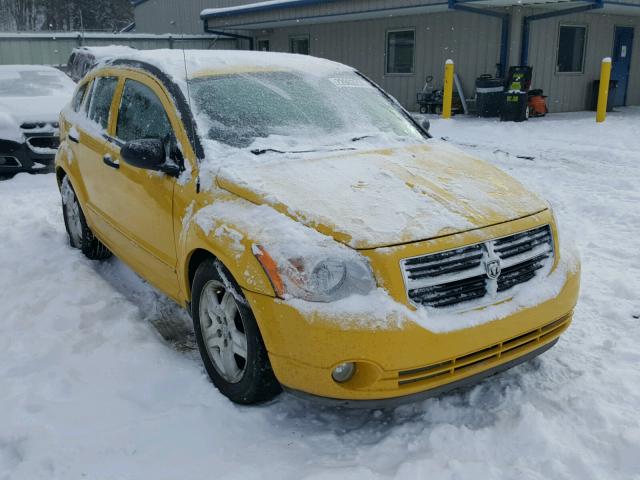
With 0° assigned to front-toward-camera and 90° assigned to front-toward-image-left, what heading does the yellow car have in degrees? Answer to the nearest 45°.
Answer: approximately 315°

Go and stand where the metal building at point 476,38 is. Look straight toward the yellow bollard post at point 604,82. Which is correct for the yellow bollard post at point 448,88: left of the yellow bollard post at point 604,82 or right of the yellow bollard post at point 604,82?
right

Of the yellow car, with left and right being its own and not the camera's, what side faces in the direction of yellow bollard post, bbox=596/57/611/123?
left

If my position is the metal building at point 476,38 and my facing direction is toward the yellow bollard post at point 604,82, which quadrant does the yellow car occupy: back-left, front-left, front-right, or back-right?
front-right

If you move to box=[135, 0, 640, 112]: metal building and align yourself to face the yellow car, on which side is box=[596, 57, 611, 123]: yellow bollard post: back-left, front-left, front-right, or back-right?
front-left

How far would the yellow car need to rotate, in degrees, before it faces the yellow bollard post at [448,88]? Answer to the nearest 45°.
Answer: approximately 135° to its left

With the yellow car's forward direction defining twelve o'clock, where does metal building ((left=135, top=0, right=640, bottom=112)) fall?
The metal building is roughly at 8 o'clock from the yellow car.
